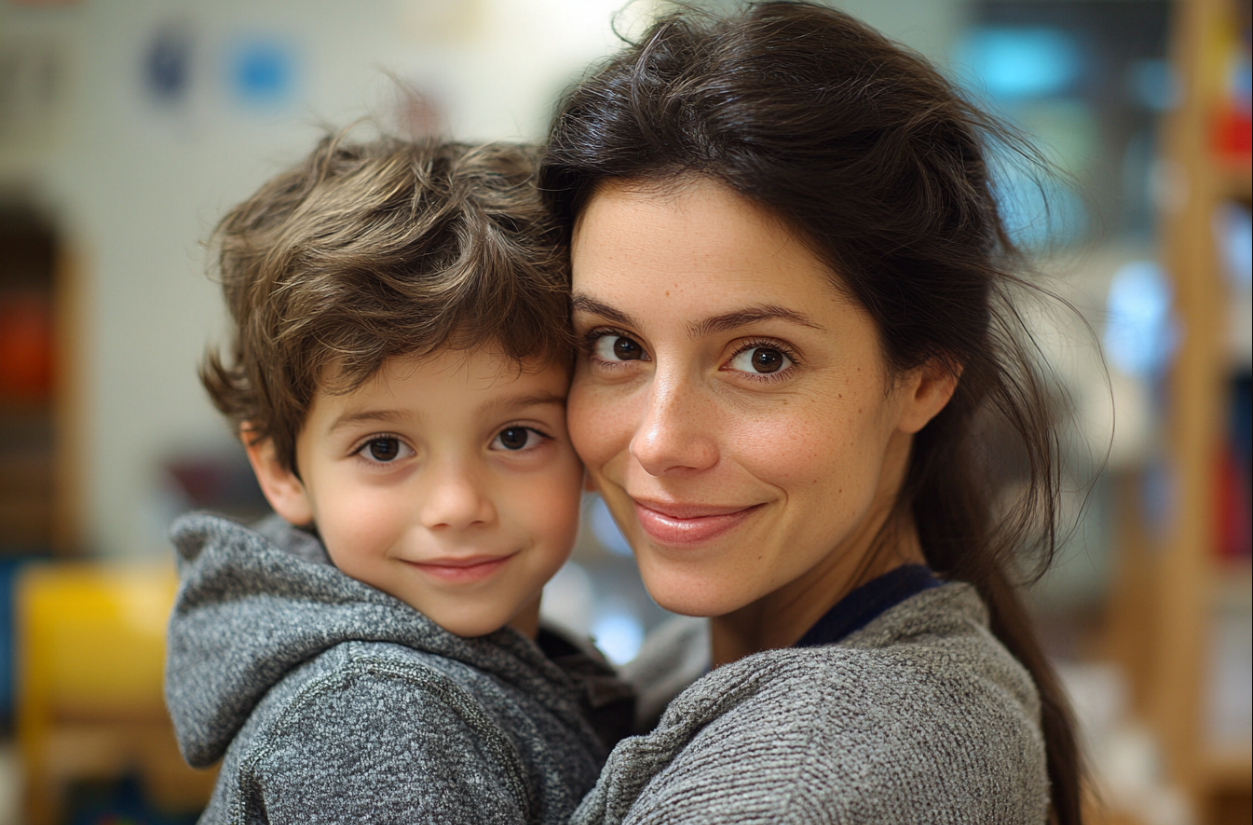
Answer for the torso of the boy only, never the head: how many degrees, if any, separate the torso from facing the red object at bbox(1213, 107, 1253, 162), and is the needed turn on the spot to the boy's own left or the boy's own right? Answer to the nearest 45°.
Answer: approximately 90° to the boy's own left

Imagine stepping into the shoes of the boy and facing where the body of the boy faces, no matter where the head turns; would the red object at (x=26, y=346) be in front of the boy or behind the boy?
behind

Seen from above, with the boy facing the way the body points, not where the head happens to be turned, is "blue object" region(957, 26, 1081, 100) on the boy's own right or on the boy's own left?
on the boy's own left

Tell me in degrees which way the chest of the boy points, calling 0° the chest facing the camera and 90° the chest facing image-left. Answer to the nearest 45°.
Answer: approximately 315°

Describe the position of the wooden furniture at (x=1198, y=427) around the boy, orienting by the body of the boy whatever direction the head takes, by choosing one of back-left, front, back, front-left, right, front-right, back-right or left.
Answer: left

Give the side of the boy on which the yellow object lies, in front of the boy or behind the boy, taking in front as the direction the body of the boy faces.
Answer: behind
